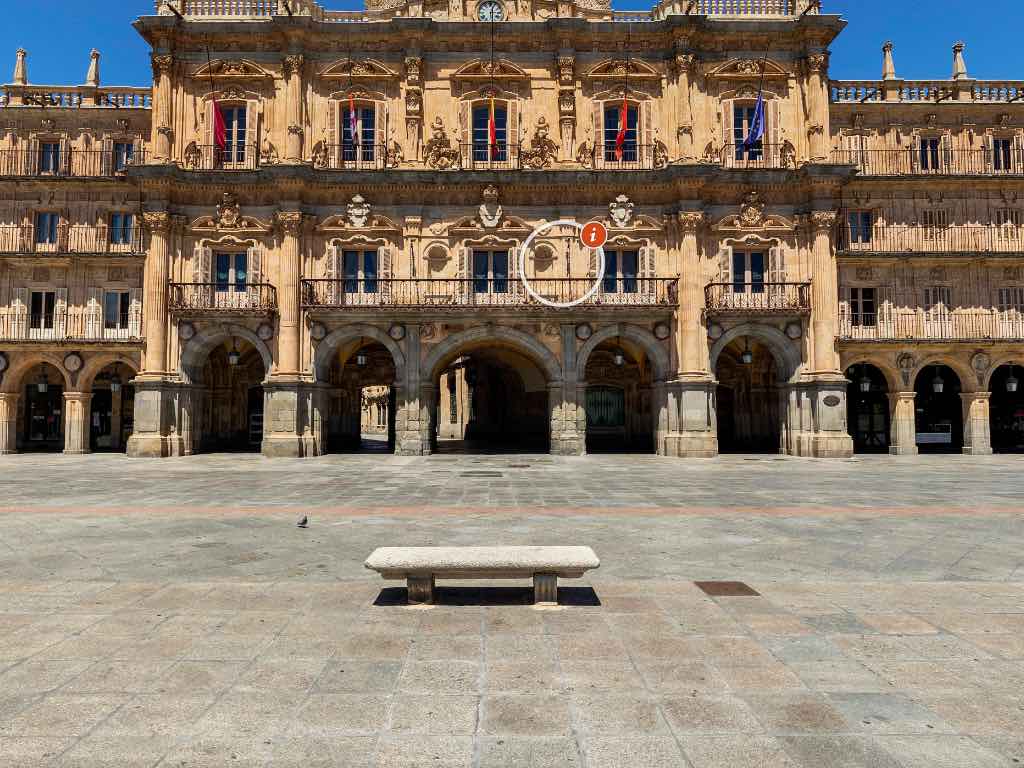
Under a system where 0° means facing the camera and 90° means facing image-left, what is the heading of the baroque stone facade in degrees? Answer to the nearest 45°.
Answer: approximately 0°

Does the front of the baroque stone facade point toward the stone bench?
yes
